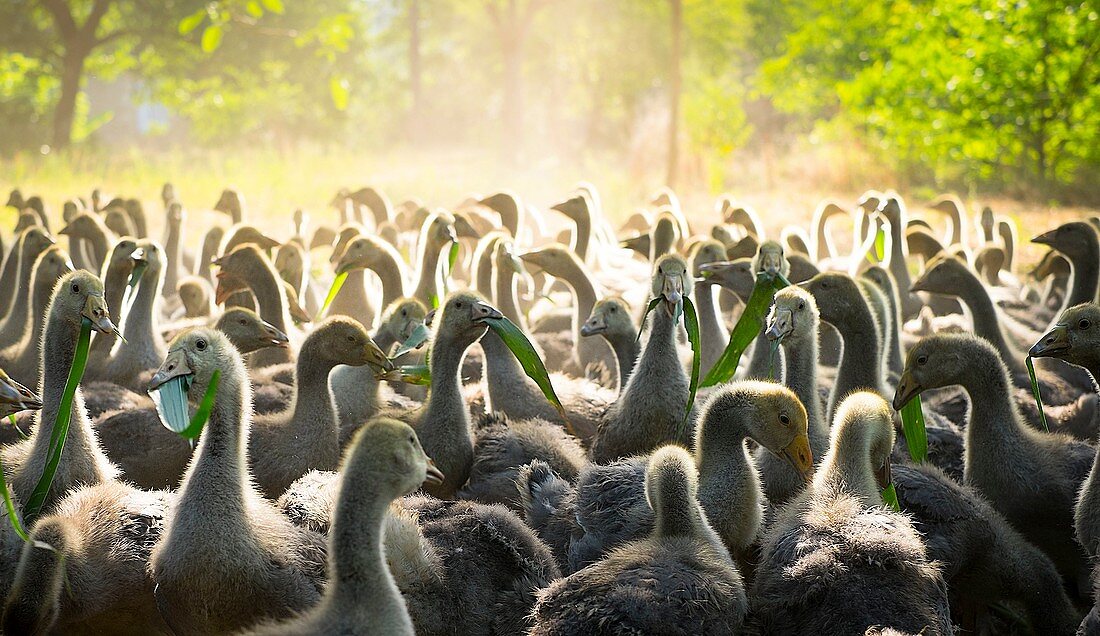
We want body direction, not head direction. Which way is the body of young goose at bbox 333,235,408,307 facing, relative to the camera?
to the viewer's left

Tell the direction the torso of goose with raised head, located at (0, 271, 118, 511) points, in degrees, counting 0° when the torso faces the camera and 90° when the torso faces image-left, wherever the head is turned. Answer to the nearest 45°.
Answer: approximately 315°

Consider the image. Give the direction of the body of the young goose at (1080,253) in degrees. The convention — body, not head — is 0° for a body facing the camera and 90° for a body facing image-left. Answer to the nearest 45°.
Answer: approximately 90°

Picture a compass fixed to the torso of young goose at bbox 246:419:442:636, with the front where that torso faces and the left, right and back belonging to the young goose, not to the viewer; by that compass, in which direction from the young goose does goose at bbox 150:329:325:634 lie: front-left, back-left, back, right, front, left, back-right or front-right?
back-left

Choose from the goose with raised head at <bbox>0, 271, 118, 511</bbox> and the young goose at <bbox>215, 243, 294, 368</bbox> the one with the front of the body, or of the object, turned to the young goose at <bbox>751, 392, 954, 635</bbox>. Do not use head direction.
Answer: the goose with raised head

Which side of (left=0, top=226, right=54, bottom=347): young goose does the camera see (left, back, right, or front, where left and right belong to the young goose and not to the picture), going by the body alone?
right

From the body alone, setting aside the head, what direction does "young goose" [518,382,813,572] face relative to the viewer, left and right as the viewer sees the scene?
facing to the right of the viewer

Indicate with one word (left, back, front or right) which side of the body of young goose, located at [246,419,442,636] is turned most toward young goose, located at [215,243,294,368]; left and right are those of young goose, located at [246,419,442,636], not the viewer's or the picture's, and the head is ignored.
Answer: left
